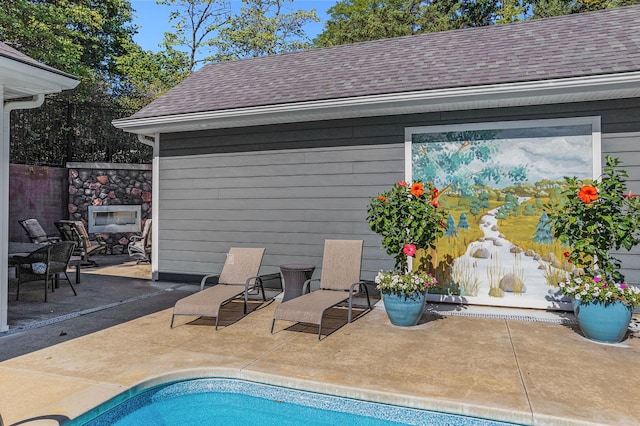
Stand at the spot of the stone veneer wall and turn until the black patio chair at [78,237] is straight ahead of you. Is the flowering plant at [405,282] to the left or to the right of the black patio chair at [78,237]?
left

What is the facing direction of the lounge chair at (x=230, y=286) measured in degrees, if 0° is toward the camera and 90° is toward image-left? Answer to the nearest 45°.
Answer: approximately 45°

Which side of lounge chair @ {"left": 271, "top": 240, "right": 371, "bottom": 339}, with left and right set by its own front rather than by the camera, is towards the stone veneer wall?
right

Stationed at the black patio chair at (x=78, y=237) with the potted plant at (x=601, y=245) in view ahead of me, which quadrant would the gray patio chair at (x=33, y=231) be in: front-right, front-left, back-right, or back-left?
back-right

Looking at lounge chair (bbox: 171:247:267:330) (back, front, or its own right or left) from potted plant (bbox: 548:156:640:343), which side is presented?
left

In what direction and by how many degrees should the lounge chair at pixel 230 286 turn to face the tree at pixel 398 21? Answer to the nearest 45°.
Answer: approximately 180°

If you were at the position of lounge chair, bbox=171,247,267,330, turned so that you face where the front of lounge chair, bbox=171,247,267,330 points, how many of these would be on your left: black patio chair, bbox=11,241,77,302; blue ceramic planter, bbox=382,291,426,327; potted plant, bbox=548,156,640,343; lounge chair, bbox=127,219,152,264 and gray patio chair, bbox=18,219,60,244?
2

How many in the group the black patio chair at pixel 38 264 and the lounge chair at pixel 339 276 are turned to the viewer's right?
0

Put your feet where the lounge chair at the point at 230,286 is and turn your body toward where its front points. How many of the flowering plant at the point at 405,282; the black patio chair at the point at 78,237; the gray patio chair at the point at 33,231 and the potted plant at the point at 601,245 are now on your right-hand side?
2

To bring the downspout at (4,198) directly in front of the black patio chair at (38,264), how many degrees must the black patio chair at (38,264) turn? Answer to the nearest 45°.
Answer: approximately 45° to its left

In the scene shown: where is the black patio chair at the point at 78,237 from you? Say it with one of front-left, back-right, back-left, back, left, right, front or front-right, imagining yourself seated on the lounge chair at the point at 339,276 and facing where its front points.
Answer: right

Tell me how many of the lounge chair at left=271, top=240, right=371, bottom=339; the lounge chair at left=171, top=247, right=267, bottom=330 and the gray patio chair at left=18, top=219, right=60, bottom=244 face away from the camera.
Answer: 0

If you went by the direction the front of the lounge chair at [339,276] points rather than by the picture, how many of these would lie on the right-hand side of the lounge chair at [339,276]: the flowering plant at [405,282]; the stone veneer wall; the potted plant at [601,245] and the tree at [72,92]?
2

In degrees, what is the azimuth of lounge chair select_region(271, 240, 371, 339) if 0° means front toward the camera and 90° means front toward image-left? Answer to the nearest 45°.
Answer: approximately 45°

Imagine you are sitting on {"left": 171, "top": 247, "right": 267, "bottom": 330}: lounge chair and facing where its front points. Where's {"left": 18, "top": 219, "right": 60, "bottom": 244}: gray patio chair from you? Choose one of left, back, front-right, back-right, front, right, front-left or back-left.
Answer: right

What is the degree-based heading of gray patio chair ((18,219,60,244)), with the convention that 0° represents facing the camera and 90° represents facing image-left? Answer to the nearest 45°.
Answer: approximately 315°

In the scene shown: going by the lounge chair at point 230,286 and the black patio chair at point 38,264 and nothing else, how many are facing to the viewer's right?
0
